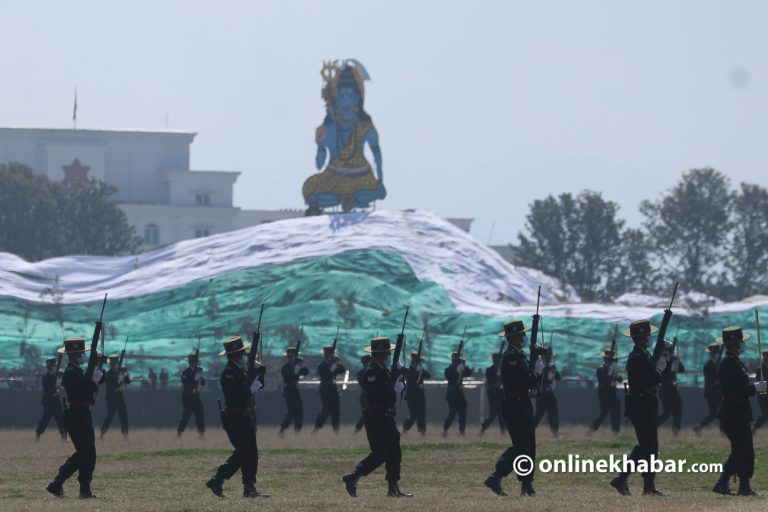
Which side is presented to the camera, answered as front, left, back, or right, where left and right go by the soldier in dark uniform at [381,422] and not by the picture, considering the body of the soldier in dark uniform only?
right

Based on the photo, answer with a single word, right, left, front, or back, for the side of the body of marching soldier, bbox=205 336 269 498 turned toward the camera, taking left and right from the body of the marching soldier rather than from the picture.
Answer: right
